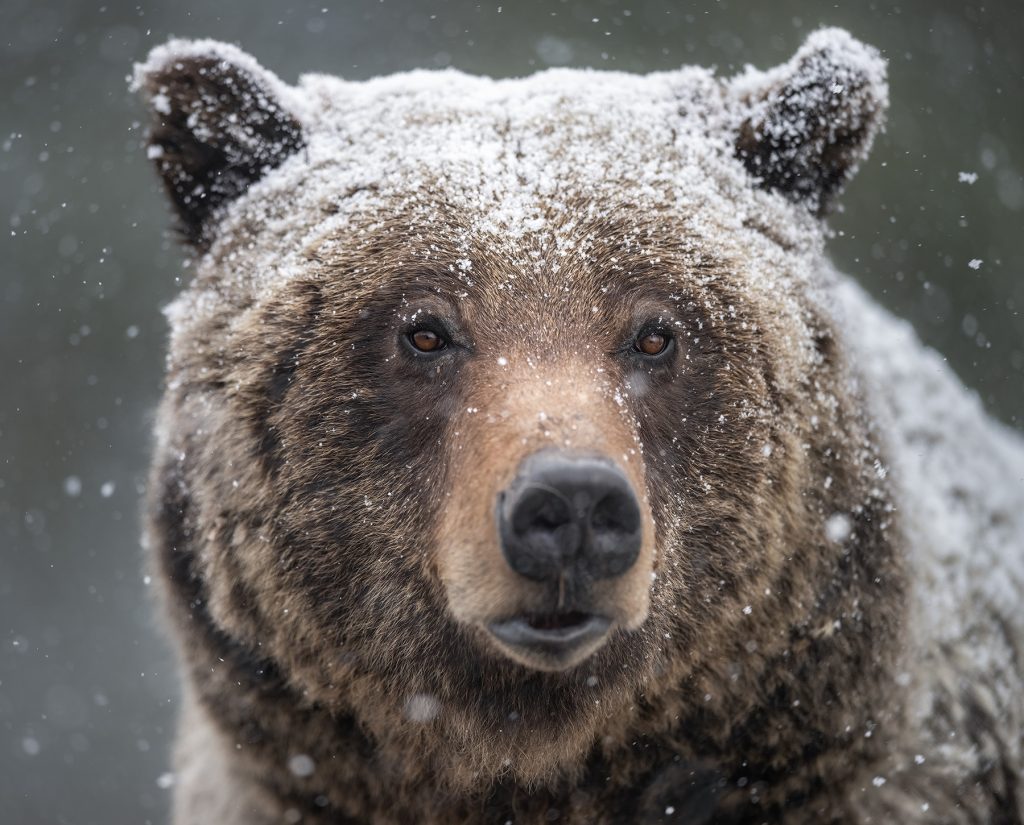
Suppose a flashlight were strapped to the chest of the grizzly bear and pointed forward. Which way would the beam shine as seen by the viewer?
toward the camera
